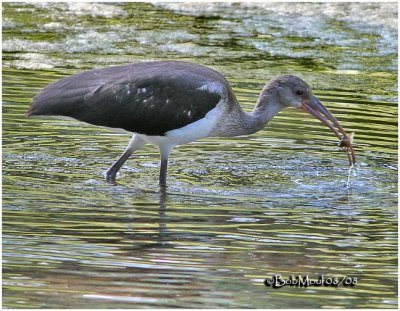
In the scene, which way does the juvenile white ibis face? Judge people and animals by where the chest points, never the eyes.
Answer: to the viewer's right
